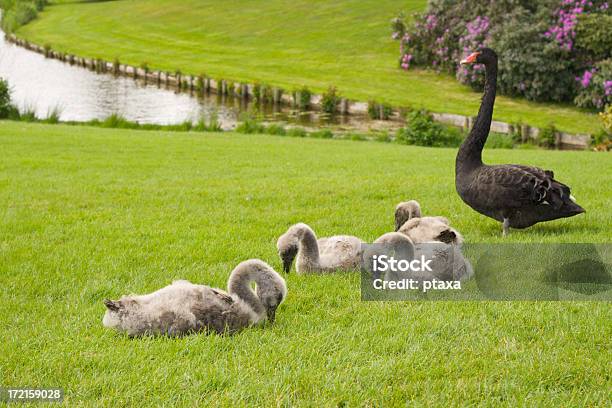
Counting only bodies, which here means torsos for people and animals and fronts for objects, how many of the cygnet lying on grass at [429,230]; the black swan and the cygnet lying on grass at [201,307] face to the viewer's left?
2

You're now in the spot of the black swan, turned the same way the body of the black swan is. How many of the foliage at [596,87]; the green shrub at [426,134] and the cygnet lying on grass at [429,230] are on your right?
2

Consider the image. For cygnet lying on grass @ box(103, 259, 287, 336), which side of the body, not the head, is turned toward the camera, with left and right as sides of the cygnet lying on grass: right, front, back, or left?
right

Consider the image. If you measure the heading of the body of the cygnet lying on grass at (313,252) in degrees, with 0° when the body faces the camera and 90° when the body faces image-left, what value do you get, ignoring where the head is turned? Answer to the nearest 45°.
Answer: approximately 90°

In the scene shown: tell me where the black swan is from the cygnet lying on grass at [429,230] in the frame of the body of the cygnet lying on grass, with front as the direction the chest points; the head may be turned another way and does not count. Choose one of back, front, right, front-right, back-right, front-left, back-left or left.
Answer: back-right

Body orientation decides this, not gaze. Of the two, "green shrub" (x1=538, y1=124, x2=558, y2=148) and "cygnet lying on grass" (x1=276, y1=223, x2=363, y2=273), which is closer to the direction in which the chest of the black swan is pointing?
the cygnet lying on grass

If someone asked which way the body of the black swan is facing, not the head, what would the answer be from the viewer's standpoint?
to the viewer's left

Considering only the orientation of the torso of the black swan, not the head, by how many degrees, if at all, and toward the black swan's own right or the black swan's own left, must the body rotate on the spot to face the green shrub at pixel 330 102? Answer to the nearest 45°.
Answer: approximately 90° to the black swan's own right

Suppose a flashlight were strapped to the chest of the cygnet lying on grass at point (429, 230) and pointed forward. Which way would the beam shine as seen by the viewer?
to the viewer's left
